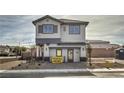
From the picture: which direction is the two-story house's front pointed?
toward the camera

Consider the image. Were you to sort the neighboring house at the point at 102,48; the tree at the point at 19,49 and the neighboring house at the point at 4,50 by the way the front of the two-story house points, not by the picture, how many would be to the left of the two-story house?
1

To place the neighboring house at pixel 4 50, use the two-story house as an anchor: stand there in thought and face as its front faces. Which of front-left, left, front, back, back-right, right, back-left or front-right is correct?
right

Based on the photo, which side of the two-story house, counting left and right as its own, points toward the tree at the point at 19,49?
right

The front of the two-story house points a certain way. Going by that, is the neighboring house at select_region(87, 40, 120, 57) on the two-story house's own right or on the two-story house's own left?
on the two-story house's own left
